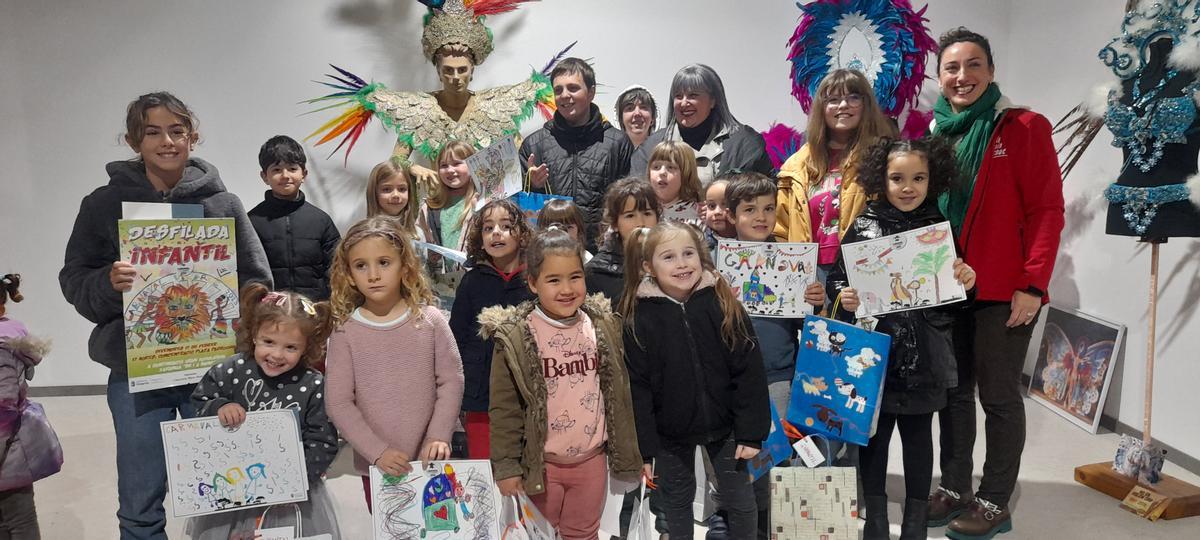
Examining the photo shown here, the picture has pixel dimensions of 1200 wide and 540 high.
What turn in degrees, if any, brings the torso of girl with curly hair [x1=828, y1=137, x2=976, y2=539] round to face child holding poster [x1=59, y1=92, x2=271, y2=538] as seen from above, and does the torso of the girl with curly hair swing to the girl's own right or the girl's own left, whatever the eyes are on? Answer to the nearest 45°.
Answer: approximately 45° to the girl's own right

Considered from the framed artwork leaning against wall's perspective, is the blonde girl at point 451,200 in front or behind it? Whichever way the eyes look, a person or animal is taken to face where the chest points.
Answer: in front

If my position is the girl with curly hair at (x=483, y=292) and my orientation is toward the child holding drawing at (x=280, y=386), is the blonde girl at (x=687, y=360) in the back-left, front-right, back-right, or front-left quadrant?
back-left

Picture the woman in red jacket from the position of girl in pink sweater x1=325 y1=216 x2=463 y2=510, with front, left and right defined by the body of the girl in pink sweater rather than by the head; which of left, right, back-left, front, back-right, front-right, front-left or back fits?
left

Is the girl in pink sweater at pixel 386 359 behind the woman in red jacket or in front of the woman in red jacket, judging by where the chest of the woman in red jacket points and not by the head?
in front

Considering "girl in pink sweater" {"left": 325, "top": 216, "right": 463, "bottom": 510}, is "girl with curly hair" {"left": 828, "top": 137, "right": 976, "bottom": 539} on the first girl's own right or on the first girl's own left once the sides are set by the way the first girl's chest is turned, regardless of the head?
on the first girl's own left

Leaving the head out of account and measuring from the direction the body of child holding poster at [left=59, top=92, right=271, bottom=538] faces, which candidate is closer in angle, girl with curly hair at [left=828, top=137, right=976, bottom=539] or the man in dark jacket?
the girl with curly hair

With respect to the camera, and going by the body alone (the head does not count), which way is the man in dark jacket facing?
toward the camera

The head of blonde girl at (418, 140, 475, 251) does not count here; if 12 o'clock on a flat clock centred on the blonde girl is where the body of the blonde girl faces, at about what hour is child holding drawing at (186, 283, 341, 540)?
The child holding drawing is roughly at 1 o'clock from the blonde girl.

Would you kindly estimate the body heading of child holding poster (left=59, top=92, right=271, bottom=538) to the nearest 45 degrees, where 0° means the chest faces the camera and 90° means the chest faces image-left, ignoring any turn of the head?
approximately 0°

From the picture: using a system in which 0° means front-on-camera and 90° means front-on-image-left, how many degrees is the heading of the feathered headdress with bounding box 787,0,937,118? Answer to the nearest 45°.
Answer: approximately 0°
